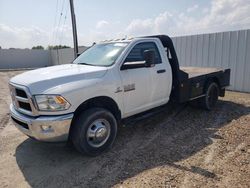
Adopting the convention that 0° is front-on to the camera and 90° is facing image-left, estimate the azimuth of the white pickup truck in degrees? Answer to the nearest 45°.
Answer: approximately 45°

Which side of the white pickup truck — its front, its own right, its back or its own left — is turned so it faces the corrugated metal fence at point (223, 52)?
back
